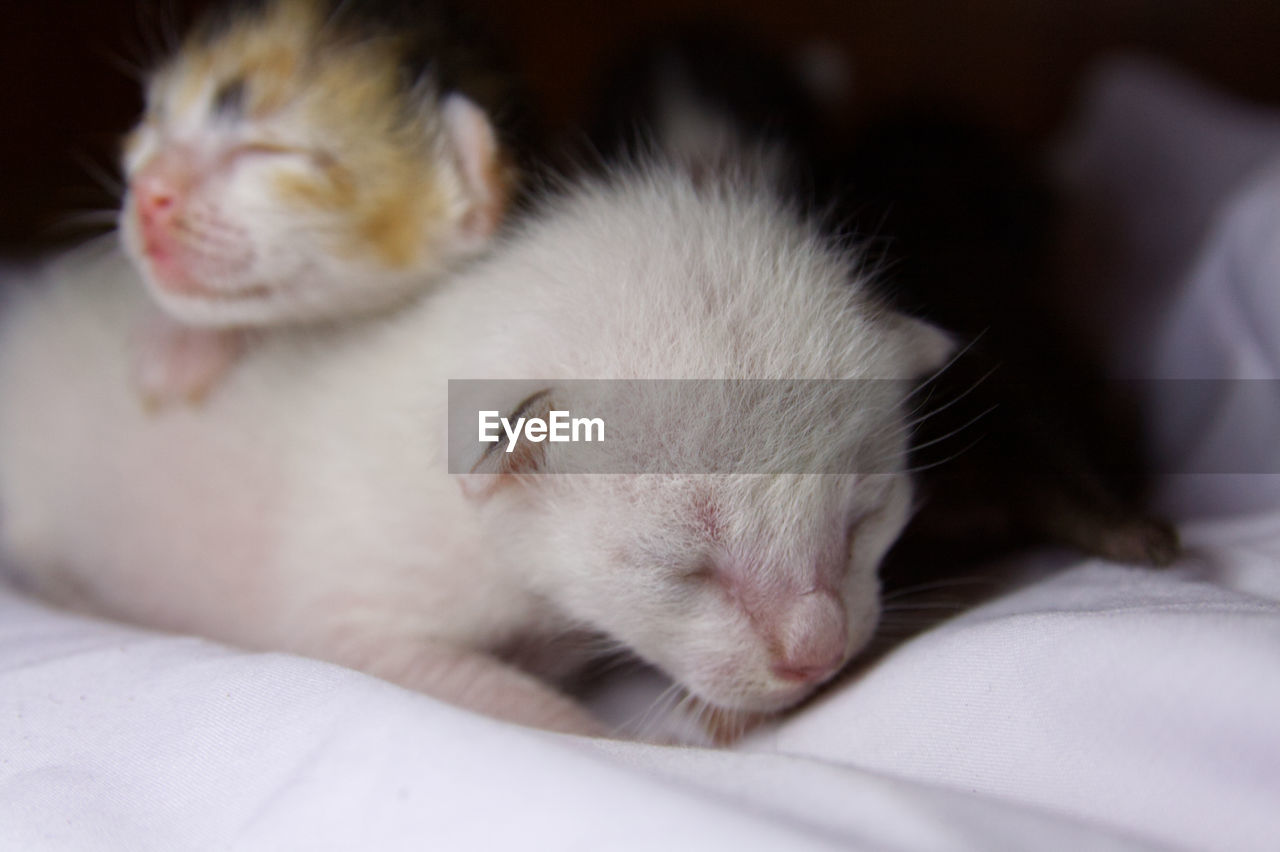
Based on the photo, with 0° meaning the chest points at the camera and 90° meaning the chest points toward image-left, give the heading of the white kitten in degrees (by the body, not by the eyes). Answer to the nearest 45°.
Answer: approximately 315°
